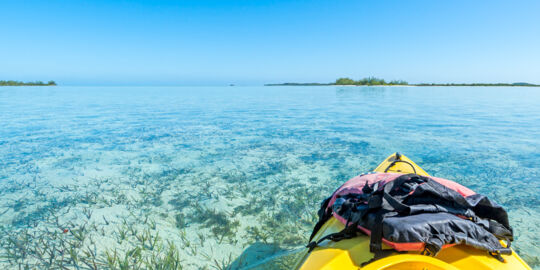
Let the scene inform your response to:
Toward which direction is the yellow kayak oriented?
away from the camera
